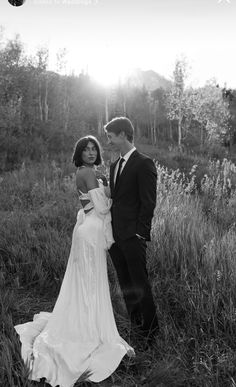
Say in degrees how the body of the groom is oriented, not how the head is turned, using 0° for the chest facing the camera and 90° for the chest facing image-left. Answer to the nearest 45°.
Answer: approximately 45°

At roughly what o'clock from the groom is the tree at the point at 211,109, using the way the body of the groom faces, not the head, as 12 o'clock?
The tree is roughly at 5 o'clock from the groom.
